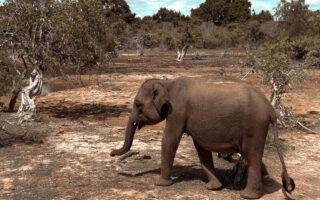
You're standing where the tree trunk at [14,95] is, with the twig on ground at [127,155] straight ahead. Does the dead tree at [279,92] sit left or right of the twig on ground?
left

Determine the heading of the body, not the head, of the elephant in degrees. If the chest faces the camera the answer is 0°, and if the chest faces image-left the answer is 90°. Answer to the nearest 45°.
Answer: approximately 90°

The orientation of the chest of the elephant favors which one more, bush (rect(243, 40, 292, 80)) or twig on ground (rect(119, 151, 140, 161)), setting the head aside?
the twig on ground

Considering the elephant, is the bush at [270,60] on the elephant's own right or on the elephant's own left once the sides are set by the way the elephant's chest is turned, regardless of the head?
on the elephant's own right

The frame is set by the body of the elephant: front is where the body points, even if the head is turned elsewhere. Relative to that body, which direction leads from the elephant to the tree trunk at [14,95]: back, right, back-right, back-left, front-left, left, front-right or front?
front-right
